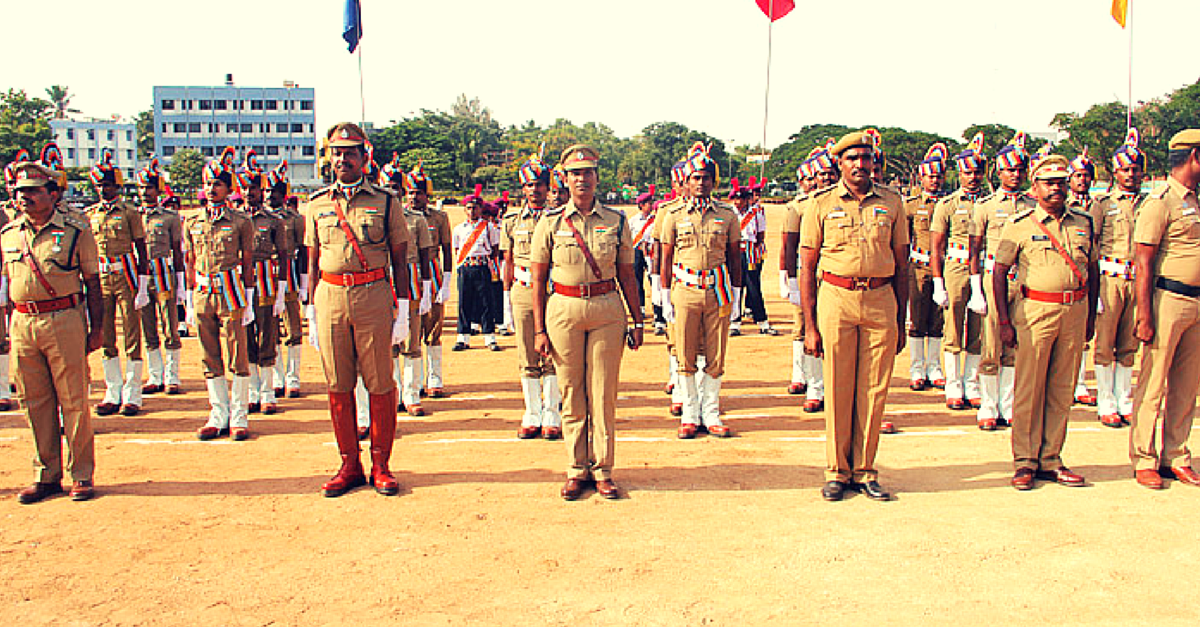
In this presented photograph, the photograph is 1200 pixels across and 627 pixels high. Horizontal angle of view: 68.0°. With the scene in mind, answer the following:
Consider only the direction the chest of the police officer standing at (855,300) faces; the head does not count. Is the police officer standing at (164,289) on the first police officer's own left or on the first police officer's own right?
on the first police officer's own right

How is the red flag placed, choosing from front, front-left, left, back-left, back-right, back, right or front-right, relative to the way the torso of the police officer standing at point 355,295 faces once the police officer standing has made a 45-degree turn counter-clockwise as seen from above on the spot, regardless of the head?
left

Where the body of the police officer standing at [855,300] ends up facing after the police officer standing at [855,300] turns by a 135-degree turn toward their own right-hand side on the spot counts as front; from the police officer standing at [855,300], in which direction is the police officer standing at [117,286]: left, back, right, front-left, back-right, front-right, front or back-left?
front-left

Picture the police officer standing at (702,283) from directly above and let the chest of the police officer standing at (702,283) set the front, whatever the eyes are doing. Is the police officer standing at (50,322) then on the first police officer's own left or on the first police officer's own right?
on the first police officer's own right

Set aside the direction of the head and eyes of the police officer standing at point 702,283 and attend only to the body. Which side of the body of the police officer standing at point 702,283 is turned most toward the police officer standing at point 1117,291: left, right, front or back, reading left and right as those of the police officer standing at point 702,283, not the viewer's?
left

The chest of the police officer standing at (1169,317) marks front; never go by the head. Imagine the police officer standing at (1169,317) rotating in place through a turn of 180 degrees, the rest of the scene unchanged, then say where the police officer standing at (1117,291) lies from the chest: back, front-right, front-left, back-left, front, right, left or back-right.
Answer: front-right

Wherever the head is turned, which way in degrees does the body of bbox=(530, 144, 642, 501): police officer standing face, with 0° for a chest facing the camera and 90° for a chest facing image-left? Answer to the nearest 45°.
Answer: approximately 0°

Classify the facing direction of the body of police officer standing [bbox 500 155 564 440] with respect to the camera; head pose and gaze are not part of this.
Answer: toward the camera

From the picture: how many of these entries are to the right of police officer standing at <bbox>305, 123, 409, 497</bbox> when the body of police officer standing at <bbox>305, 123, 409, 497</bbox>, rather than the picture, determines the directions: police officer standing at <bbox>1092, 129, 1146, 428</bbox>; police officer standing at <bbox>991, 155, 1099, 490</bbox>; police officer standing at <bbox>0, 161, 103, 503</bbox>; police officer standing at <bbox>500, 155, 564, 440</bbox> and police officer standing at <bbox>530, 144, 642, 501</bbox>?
1

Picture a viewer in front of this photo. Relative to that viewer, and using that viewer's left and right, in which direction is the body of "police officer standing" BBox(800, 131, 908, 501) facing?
facing the viewer

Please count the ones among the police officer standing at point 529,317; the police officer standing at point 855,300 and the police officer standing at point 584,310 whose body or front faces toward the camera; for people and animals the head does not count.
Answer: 3

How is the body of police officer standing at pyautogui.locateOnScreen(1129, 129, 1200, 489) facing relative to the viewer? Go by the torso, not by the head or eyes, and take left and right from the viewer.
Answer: facing the viewer and to the right of the viewer

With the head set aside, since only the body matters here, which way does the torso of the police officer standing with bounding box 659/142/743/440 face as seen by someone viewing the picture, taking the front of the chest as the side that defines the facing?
toward the camera
